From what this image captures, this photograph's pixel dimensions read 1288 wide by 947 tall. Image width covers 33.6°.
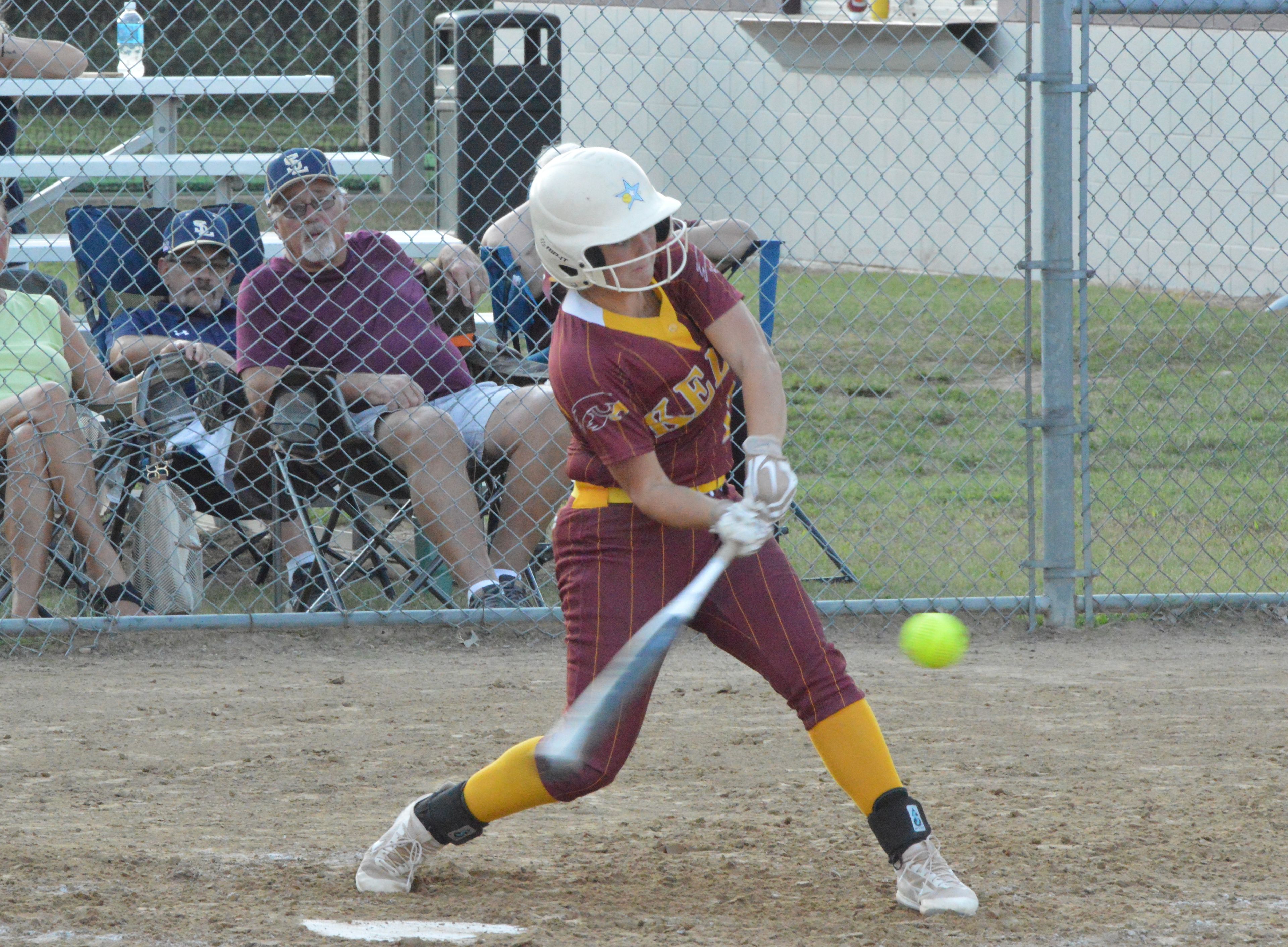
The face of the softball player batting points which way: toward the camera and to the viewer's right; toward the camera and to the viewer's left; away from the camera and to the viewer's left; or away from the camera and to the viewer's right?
toward the camera and to the viewer's right

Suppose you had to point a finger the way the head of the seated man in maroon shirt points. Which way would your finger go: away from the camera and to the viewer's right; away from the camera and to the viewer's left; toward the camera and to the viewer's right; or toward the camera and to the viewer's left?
toward the camera and to the viewer's right

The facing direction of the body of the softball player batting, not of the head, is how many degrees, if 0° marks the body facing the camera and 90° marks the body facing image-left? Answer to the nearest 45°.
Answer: approximately 315°

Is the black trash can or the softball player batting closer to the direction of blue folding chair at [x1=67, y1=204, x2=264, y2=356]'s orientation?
the softball player batting

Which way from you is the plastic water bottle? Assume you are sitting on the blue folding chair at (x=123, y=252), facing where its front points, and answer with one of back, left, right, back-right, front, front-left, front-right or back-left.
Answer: back
